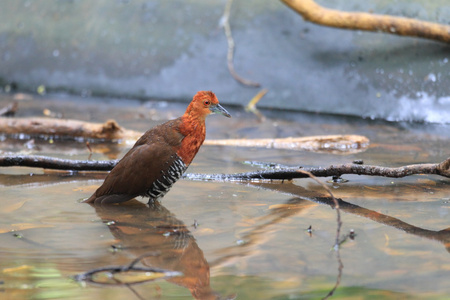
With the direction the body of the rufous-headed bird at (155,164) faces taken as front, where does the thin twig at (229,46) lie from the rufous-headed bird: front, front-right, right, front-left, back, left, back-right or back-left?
left

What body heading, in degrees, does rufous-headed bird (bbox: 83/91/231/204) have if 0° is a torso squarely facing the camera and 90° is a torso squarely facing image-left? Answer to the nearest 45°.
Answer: approximately 270°

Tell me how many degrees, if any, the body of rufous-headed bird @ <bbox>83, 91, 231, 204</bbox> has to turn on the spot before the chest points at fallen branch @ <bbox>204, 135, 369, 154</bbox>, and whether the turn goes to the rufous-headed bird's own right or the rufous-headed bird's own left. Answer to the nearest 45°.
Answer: approximately 45° to the rufous-headed bird's own left

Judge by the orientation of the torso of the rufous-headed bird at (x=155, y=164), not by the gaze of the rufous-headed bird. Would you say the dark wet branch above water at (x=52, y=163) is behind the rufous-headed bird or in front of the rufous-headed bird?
behind

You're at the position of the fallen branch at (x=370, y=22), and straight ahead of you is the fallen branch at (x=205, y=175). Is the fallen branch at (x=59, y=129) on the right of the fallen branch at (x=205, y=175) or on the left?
right

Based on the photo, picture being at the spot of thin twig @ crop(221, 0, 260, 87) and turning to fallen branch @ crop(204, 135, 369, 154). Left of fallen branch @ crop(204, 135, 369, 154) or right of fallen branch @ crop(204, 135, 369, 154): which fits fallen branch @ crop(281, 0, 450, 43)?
left

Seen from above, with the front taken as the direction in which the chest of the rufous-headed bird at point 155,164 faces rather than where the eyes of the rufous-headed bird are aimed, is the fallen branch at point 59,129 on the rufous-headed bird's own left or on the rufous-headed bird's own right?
on the rufous-headed bird's own left

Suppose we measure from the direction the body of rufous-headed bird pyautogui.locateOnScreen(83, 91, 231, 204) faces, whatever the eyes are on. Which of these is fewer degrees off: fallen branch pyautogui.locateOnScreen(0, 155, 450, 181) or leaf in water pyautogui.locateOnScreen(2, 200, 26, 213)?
the fallen branch

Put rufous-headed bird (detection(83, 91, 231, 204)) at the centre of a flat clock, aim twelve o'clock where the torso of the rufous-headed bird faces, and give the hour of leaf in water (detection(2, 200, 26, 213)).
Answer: The leaf in water is roughly at 6 o'clock from the rufous-headed bird.

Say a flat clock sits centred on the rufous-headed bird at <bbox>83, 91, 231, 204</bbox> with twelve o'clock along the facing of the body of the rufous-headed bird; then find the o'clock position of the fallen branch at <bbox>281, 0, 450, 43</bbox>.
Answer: The fallen branch is roughly at 10 o'clock from the rufous-headed bird.
